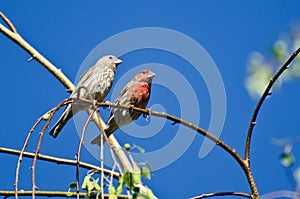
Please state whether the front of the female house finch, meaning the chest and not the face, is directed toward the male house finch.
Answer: yes

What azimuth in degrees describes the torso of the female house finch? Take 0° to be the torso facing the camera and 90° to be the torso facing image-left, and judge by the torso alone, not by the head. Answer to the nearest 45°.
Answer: approximately 270°

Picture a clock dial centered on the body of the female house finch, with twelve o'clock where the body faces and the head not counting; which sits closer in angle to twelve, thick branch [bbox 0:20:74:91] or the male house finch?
the male house finch
